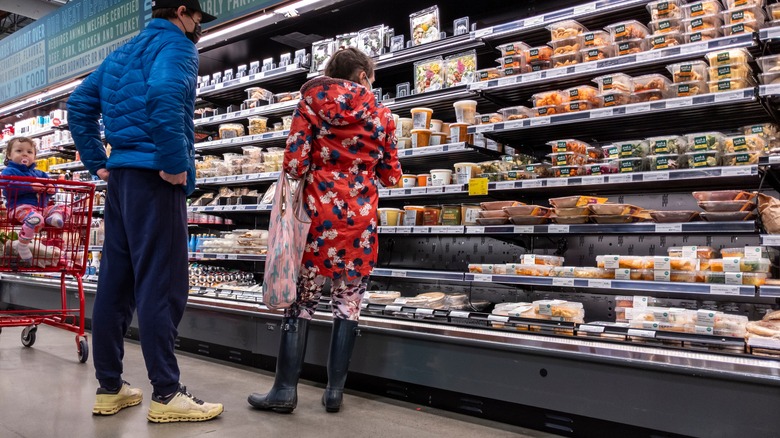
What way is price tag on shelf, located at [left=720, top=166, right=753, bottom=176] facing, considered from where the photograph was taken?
facing the viewer

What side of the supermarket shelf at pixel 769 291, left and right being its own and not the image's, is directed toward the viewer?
front

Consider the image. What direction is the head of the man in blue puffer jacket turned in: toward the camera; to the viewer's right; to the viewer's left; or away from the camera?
to the viewer's right

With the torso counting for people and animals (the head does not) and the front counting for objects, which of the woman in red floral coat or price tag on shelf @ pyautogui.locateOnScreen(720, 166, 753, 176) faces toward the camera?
the price tag on shelf

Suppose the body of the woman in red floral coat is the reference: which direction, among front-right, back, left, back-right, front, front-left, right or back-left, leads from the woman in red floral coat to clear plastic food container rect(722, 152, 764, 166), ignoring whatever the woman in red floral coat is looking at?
right

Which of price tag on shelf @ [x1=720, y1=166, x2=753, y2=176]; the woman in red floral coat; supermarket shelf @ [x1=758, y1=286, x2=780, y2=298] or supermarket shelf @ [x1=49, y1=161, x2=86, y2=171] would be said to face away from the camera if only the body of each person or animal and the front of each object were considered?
the woman in red floral coat

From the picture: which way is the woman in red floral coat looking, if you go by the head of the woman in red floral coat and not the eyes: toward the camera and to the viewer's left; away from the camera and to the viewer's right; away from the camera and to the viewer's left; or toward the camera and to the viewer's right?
away from the camera and to the viewer's right

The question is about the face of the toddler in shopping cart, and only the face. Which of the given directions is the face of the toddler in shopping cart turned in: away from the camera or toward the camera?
toward the camera

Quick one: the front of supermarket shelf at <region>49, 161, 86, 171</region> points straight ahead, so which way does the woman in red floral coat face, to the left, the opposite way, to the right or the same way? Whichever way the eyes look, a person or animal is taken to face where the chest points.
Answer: the opposite way

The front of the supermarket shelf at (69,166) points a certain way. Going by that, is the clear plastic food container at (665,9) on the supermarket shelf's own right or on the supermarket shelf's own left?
on the supermarket shelf's own left

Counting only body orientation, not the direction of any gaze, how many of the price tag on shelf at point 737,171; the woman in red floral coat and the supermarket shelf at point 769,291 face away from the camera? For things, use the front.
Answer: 1

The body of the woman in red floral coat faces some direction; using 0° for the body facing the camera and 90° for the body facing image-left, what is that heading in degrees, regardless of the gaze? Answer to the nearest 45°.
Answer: approximately 180°

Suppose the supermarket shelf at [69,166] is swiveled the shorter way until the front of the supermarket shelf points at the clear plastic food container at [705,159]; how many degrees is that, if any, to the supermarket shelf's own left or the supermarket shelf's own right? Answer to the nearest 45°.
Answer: approximately 45° to the supermarket shelf's own left

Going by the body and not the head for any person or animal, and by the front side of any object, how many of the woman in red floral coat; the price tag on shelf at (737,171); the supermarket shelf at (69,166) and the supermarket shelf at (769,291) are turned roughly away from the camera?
1

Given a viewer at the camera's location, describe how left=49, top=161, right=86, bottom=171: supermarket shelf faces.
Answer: facing the viewer and to the left of the viewer
